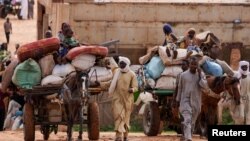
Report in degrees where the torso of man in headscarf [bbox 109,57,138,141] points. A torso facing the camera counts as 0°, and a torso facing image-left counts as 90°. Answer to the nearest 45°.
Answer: approximately 0°

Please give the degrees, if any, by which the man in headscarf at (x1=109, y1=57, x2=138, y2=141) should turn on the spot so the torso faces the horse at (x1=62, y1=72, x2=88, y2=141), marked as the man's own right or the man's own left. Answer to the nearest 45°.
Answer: approximately 45° to the man's own right

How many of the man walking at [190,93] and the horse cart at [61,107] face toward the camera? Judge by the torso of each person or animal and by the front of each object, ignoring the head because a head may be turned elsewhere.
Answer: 2

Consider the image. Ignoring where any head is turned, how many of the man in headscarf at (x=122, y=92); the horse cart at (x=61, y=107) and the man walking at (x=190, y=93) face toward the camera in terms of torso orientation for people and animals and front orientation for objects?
3
